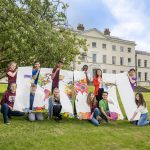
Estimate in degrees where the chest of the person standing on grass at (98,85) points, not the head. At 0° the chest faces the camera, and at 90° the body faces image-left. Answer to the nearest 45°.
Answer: approximately 315°

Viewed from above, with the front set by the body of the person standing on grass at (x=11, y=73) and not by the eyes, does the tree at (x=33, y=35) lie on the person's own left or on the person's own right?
on the person's own left

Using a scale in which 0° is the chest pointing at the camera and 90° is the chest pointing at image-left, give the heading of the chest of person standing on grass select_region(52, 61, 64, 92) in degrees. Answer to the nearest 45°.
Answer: approximately 315°

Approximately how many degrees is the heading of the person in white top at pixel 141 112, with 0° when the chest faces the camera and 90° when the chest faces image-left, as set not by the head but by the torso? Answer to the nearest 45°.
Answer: approximately 45°

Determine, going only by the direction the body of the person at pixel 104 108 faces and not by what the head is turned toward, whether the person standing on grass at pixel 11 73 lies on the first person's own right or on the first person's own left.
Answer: on the first person's own right

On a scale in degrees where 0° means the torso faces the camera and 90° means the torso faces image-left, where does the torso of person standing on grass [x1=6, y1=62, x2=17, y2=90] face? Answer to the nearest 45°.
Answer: approximately 315°

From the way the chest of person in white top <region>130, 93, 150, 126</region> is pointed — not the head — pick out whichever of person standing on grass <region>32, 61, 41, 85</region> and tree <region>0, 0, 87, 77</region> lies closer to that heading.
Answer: the person standing on grass

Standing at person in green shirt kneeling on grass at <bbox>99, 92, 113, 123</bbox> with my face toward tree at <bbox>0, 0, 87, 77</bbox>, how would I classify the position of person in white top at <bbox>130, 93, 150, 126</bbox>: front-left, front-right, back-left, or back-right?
back-right

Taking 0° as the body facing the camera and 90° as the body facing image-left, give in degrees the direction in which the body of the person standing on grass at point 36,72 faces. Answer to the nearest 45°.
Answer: approximately 315°

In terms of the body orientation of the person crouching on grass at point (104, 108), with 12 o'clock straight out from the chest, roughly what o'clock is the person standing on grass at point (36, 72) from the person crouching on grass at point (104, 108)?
the person standing on grass at point (36, 72) is roughly at 4 o'clock from the person crouching on grass at point (104, 108).
